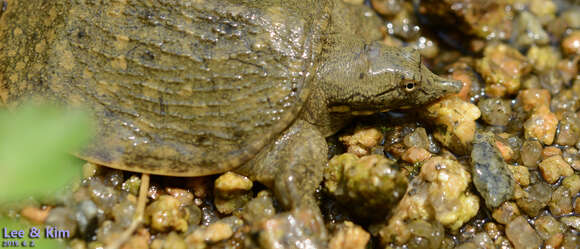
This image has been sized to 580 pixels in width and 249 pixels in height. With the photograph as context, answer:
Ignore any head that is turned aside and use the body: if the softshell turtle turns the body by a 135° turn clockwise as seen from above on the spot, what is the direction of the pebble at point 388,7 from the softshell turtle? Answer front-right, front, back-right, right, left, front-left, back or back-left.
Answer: back

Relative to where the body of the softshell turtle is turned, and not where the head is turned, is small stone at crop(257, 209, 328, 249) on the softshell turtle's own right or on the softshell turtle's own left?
on the softshell turtle's own right

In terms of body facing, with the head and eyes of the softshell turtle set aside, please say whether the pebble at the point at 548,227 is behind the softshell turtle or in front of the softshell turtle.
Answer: in front

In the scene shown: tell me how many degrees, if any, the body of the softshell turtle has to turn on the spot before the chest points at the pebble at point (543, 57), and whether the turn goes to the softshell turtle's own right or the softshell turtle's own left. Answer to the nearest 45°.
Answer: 0° — it already faces it

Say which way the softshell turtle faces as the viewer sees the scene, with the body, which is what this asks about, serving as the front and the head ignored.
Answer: to the viewer's right

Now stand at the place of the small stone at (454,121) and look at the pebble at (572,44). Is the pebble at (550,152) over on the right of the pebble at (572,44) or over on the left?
right

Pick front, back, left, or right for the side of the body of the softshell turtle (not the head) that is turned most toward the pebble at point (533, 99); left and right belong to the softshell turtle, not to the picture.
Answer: front

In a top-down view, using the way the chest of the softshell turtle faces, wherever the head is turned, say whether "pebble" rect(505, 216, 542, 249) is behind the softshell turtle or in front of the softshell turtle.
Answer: in front

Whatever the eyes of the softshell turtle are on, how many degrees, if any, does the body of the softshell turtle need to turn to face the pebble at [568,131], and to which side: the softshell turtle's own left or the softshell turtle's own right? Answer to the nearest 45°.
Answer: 0° — it already faces it

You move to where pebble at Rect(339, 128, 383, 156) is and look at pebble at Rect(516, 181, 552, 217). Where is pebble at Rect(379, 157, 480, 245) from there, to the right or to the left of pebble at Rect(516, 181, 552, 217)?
right
